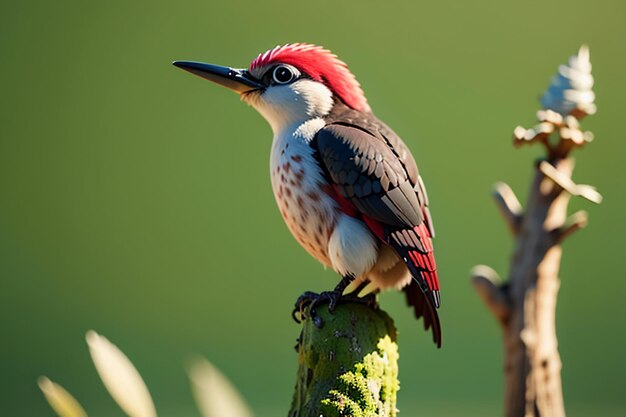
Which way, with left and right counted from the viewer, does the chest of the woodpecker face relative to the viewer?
facing to the left of the viewer
